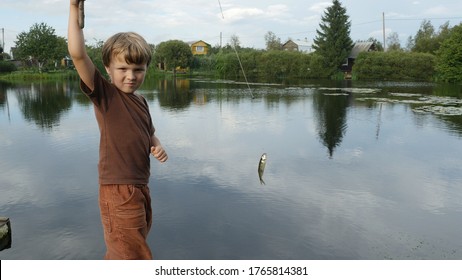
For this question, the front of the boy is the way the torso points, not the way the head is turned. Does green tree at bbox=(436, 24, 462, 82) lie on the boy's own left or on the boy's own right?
on the boy's own left

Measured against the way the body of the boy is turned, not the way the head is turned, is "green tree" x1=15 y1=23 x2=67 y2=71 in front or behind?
behind

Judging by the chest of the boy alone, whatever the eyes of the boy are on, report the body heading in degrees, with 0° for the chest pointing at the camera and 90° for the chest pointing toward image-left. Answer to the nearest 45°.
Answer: approximately 315°
